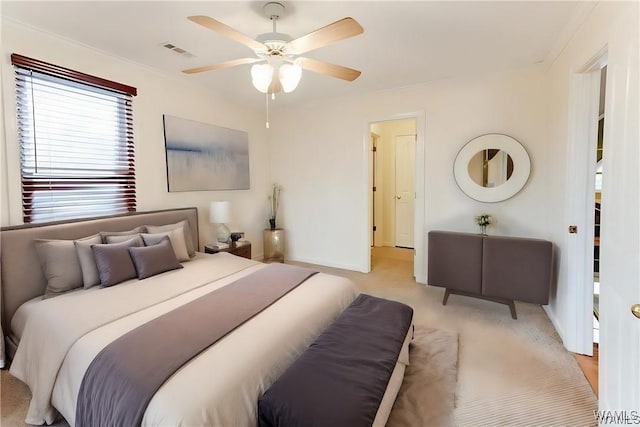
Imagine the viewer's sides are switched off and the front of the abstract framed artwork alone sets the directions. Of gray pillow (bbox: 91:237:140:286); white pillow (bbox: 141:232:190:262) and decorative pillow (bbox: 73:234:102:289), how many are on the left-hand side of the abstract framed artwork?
0

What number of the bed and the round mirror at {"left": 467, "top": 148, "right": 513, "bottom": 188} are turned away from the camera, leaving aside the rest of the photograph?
0

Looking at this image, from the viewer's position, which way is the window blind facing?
facing the viewer and to the right of the viewer

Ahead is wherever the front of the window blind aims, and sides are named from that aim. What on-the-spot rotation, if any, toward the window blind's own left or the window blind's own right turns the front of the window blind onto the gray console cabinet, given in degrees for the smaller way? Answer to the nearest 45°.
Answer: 0° — it already faces it

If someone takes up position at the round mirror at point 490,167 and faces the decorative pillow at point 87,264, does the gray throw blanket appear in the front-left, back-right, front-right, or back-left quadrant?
front-left

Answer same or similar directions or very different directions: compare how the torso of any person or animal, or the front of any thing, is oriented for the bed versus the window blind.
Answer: same or similar directions

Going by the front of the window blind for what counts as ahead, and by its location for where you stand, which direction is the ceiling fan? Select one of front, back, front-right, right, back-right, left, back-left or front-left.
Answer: front

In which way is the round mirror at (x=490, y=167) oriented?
toward the camera

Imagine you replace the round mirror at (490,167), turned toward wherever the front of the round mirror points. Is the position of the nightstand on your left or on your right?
on your right

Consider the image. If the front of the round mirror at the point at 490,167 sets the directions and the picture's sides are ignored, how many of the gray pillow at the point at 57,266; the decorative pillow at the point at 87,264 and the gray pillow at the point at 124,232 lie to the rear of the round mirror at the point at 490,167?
0

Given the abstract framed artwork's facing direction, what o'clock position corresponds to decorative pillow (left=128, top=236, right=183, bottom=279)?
The decorative pillow is roughly at 2 o'clock from the abstract framed artwork.
